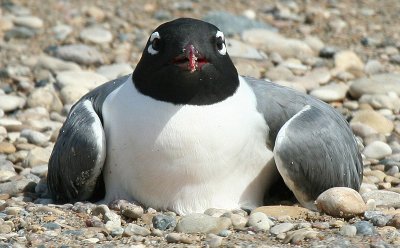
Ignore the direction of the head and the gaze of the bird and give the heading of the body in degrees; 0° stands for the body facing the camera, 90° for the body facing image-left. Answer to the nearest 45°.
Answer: approximately 0°

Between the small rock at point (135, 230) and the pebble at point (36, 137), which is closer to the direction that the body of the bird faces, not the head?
the small rock

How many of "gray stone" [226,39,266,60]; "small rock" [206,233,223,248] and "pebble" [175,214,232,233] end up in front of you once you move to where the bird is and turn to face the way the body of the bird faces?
2

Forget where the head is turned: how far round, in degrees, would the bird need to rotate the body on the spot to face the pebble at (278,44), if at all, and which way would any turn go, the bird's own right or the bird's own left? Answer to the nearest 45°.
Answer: approximately 180°

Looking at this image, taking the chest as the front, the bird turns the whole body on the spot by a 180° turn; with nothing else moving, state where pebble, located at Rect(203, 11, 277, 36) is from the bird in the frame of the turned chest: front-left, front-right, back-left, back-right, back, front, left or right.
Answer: front

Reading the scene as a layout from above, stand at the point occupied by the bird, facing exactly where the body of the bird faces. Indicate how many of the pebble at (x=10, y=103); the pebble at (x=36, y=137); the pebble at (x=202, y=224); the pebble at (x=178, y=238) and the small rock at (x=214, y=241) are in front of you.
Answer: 3

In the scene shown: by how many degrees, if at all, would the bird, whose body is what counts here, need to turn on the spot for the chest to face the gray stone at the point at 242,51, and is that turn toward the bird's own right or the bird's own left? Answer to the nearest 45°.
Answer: approximately 180°

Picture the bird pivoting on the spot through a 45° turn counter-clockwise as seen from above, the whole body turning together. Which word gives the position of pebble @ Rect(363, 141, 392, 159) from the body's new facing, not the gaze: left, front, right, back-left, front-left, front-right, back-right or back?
left

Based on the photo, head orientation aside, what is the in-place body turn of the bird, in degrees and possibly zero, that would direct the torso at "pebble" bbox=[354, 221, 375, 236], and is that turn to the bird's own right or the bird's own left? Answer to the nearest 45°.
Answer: approximately 45° to the bird's own left

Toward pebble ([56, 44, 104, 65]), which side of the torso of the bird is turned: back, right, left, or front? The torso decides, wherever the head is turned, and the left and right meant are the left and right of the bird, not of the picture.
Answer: back

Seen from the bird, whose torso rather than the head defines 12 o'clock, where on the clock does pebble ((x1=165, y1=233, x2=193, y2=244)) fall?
The pebble is roughly at 12 o'clock from the bird.
